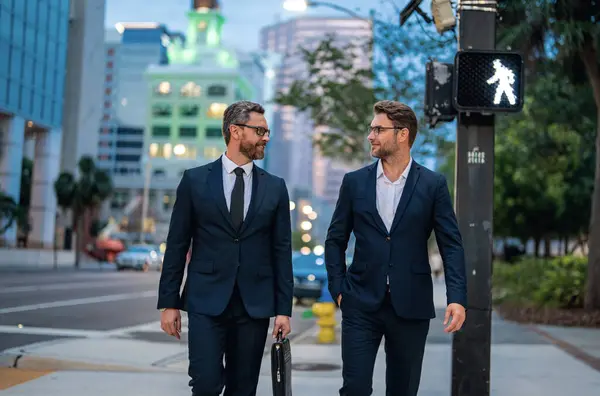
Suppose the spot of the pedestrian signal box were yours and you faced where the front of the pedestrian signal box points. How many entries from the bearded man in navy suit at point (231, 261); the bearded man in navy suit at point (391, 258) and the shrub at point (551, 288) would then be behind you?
1

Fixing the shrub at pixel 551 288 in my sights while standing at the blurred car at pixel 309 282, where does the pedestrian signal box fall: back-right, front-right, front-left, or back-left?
front-right

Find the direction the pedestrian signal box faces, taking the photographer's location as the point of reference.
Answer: facing the viewer

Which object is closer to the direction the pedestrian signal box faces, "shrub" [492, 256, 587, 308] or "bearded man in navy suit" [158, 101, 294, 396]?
the bearded man in navy suit

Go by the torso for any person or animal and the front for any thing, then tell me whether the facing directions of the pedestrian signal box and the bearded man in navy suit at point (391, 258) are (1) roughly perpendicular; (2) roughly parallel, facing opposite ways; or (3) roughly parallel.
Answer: roughly parallel

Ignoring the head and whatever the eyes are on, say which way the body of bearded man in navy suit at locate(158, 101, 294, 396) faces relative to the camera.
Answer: toward the camera

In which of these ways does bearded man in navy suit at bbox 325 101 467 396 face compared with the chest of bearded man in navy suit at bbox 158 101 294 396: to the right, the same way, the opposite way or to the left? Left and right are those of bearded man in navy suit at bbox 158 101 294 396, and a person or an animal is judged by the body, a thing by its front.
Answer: the same way

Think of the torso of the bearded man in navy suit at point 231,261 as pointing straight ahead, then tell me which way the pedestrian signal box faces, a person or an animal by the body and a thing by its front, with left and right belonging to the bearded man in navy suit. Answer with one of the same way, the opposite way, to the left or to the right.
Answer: the same way

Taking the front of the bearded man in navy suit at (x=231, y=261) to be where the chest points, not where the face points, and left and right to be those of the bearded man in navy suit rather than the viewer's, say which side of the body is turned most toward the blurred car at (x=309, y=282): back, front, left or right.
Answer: back

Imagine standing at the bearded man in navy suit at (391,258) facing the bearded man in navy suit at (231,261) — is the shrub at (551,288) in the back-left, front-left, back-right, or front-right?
back-right
